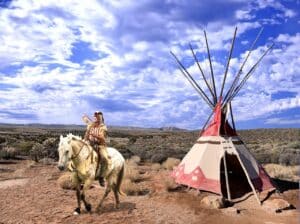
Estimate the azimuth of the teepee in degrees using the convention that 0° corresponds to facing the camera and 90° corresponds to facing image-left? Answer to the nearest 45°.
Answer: approximately 315°

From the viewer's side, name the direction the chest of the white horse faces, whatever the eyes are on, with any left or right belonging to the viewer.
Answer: facing the viewer and to the left of the viewer

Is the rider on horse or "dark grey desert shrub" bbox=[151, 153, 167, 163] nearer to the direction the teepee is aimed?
the rider on horse

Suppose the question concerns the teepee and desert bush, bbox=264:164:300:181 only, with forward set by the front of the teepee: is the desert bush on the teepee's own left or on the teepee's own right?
on the teepee's own left

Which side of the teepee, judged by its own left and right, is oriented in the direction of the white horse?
right

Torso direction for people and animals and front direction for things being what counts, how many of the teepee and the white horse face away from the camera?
0

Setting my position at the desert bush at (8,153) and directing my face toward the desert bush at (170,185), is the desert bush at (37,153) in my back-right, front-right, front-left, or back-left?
front-left

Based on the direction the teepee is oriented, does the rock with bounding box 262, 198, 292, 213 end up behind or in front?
in front
